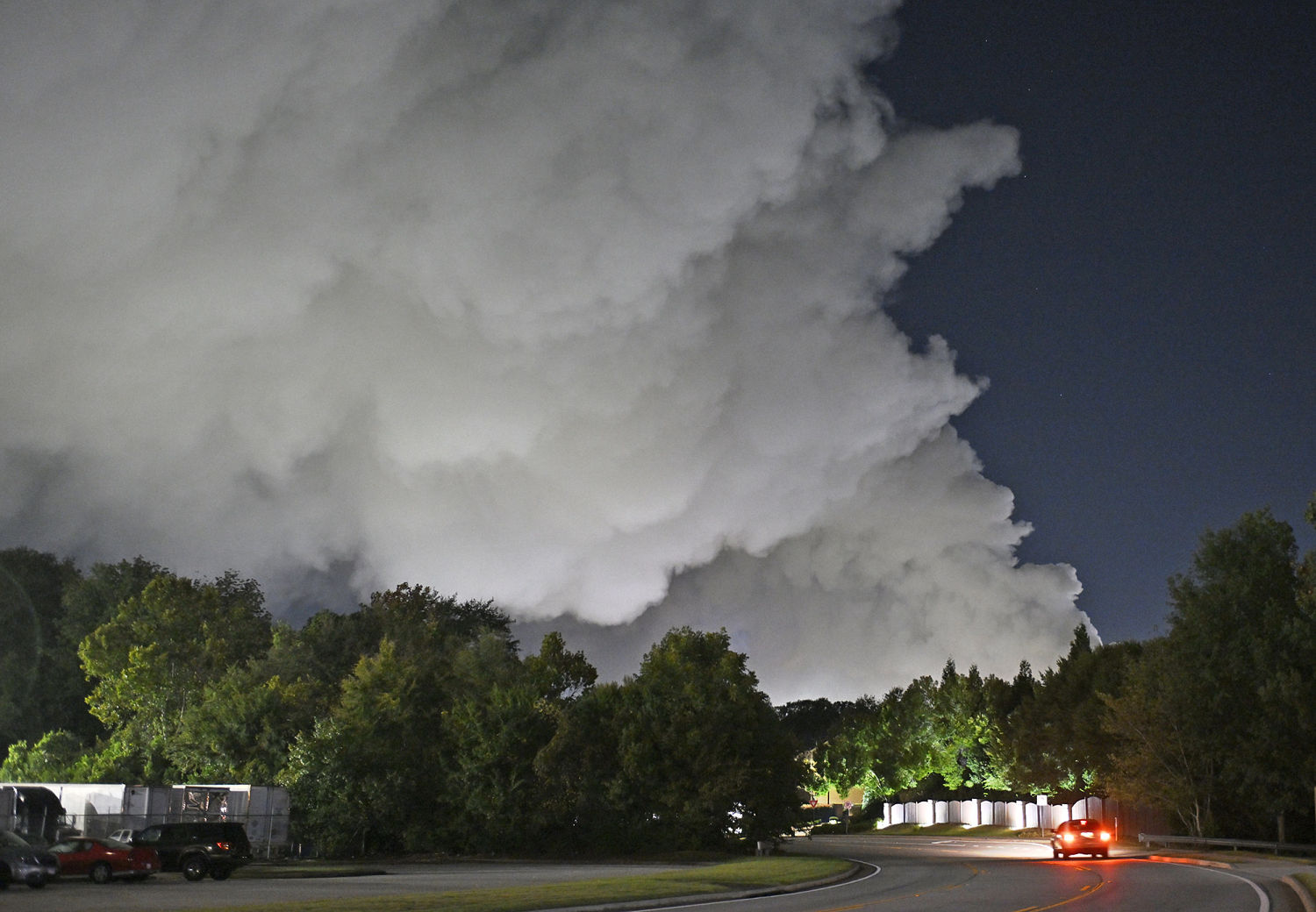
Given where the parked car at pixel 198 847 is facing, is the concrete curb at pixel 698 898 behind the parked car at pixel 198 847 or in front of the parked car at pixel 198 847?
behind

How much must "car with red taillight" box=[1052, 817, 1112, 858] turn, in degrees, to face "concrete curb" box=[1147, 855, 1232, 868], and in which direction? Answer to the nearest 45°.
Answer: approximately 90° to its right

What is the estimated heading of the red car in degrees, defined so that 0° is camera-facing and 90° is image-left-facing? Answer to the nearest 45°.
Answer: approximately 135°

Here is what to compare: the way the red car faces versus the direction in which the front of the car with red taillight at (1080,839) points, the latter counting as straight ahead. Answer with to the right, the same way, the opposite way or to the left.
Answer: to the left

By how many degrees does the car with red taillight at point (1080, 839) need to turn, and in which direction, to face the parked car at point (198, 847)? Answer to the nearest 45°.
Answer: approximately 135° to its left

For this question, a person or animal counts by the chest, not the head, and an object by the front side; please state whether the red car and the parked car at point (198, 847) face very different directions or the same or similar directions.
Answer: same or similar directions

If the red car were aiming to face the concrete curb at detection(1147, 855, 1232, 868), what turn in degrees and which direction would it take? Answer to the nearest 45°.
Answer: approximately 135° to its right

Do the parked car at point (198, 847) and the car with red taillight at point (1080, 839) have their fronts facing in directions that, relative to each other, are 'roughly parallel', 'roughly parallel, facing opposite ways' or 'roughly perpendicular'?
roughly perpendicular

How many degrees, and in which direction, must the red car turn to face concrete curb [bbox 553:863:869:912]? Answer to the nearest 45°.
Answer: approximately 180°

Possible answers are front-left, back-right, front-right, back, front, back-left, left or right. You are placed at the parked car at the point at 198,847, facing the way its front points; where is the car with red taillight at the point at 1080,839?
back-right

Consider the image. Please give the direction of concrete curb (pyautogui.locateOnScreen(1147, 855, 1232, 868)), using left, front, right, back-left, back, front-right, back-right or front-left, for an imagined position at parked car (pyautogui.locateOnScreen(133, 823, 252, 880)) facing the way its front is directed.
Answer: back-right

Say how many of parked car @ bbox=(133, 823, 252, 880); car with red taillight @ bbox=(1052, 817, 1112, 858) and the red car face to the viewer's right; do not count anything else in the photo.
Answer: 0

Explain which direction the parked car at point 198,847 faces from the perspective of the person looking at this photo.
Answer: facing away from the viewer and to the left of the viewer

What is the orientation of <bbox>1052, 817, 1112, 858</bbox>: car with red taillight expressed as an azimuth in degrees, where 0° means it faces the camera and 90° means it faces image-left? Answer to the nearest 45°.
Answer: approximately 180°
